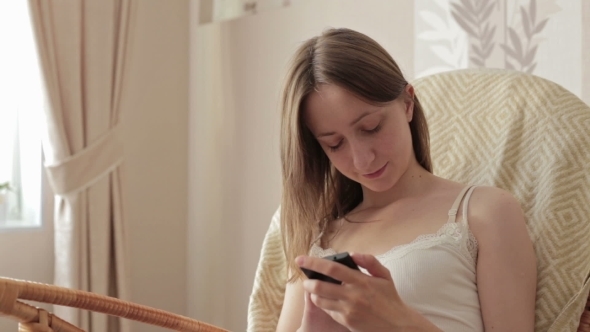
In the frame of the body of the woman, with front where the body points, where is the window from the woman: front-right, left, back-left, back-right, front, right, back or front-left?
right

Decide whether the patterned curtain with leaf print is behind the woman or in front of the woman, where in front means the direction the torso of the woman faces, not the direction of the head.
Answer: behind

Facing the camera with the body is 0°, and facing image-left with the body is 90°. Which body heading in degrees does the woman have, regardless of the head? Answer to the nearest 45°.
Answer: approximately 45°

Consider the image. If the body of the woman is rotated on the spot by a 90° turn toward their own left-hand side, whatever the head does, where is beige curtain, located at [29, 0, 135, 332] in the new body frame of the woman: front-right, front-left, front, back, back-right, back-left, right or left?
back
